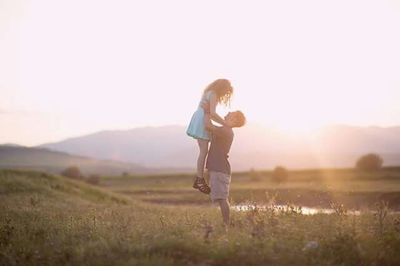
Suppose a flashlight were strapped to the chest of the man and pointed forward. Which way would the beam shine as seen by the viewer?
to the viewer's left

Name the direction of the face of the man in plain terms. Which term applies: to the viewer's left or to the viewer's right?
to the viewer's left
